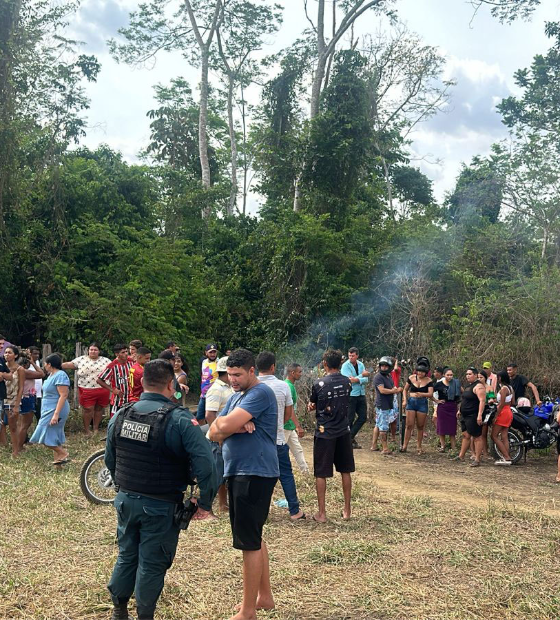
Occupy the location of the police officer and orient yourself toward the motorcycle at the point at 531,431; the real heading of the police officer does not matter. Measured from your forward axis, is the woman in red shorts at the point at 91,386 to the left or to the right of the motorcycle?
left

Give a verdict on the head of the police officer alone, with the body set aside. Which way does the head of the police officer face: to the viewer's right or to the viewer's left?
to the viewer's right

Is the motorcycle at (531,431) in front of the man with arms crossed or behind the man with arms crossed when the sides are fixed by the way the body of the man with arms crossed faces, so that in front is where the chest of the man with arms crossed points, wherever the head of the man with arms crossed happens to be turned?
behind

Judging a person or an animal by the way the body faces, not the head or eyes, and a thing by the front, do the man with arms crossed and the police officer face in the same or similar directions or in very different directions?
very different directions

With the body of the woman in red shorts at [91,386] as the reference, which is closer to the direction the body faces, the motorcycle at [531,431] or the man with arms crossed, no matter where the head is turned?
the man with arms crossed

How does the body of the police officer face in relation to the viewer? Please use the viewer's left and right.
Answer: facing away from the viewer and to the right of the viewer

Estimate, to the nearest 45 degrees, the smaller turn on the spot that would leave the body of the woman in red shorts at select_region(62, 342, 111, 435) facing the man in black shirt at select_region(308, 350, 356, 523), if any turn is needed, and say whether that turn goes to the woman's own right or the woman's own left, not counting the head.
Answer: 0° — they already face them
